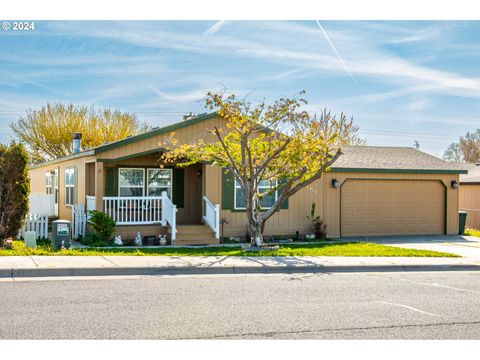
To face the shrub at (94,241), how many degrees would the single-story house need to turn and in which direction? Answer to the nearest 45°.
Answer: approximately 45° to its right

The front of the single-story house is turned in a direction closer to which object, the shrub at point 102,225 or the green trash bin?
the shrub

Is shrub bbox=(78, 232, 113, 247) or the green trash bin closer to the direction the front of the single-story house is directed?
the shrub

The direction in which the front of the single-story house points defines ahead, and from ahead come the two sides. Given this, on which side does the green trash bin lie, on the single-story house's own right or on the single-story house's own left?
on the single-story house's own left

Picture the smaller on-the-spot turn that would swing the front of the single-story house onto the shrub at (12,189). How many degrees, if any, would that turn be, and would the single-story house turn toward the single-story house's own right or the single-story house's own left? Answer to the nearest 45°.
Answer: approximately 45° to the single-story house's own right

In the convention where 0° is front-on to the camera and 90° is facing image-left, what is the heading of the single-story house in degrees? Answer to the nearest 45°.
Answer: approximately 0°

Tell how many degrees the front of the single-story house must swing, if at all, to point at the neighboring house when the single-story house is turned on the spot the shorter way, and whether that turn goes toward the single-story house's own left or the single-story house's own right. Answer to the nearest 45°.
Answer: approximately 135° to the single-story house's own left

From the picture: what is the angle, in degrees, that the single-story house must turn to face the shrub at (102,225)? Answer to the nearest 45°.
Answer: approximately 45° to its right

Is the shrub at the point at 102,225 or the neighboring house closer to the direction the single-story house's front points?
the shrub
